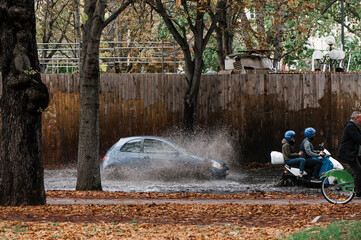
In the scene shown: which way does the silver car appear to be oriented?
to the viewer's right

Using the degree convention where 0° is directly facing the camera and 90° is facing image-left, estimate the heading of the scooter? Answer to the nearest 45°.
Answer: approximately 270°

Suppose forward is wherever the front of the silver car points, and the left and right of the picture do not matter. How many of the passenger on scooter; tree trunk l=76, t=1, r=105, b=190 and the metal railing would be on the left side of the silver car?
1

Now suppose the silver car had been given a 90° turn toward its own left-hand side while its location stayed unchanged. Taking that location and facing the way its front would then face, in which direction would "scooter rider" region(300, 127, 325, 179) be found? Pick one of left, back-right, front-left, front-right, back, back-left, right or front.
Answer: back-right

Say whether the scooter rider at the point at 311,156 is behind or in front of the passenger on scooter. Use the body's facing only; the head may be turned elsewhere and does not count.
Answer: in front

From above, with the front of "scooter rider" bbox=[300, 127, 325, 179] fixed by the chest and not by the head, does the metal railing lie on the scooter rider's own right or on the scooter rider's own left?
on the scooter rider's own left

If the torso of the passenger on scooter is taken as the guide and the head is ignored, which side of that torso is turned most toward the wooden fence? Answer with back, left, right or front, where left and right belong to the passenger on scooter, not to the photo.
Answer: left

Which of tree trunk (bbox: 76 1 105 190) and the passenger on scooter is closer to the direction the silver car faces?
the passenger on scooter

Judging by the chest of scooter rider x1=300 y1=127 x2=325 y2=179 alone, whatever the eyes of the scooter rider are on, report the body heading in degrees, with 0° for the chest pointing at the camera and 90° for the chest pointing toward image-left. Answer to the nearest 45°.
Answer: approximately 270°

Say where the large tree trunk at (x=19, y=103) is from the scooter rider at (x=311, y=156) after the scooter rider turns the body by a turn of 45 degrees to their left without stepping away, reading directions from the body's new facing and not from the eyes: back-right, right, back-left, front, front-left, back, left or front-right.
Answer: back

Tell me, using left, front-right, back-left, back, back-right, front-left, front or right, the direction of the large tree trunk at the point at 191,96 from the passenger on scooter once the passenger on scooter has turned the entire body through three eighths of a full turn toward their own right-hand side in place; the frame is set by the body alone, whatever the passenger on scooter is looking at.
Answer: right

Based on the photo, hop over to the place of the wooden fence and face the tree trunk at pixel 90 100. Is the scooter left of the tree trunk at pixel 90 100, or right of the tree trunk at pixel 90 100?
left

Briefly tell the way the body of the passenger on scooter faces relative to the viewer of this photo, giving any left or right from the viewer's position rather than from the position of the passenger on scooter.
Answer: facing to the right of the viewer
